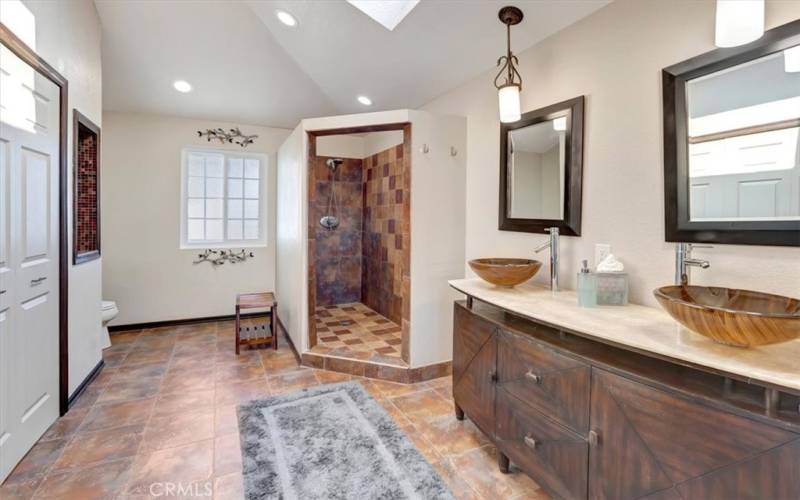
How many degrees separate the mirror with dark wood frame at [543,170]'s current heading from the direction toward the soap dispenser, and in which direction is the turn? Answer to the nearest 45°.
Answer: approximately 45° to its left

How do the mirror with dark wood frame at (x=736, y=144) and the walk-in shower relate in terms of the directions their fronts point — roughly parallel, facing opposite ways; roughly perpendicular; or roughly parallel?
roughly perpendicular

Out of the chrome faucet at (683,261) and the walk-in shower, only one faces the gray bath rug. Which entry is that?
the walk-in shower

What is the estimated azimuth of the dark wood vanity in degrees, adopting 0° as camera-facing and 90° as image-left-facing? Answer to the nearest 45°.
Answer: approximately 45°

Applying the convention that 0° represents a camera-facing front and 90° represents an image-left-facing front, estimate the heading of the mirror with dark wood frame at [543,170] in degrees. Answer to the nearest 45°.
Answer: approximately 45°
